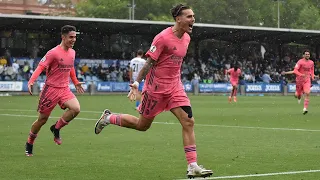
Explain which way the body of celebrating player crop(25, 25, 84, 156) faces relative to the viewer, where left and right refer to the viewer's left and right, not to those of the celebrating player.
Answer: facing the viewer and to the right of the viewer
